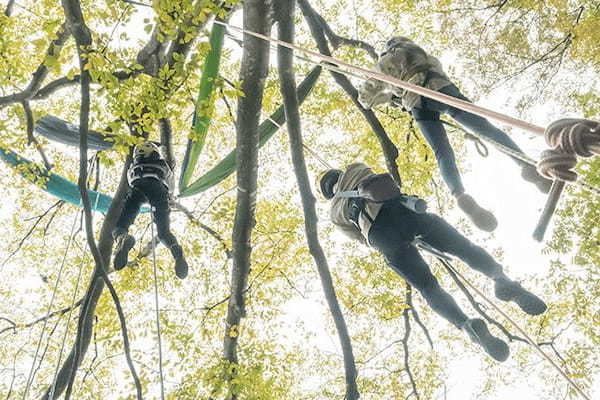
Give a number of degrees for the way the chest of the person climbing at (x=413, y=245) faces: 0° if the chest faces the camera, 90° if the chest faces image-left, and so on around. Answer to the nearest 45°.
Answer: approximately 135°

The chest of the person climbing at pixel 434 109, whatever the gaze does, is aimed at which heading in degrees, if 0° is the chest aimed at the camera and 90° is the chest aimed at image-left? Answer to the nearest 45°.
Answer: approximately 135°

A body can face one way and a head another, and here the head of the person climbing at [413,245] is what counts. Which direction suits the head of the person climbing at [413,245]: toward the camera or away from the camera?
away from the camera
